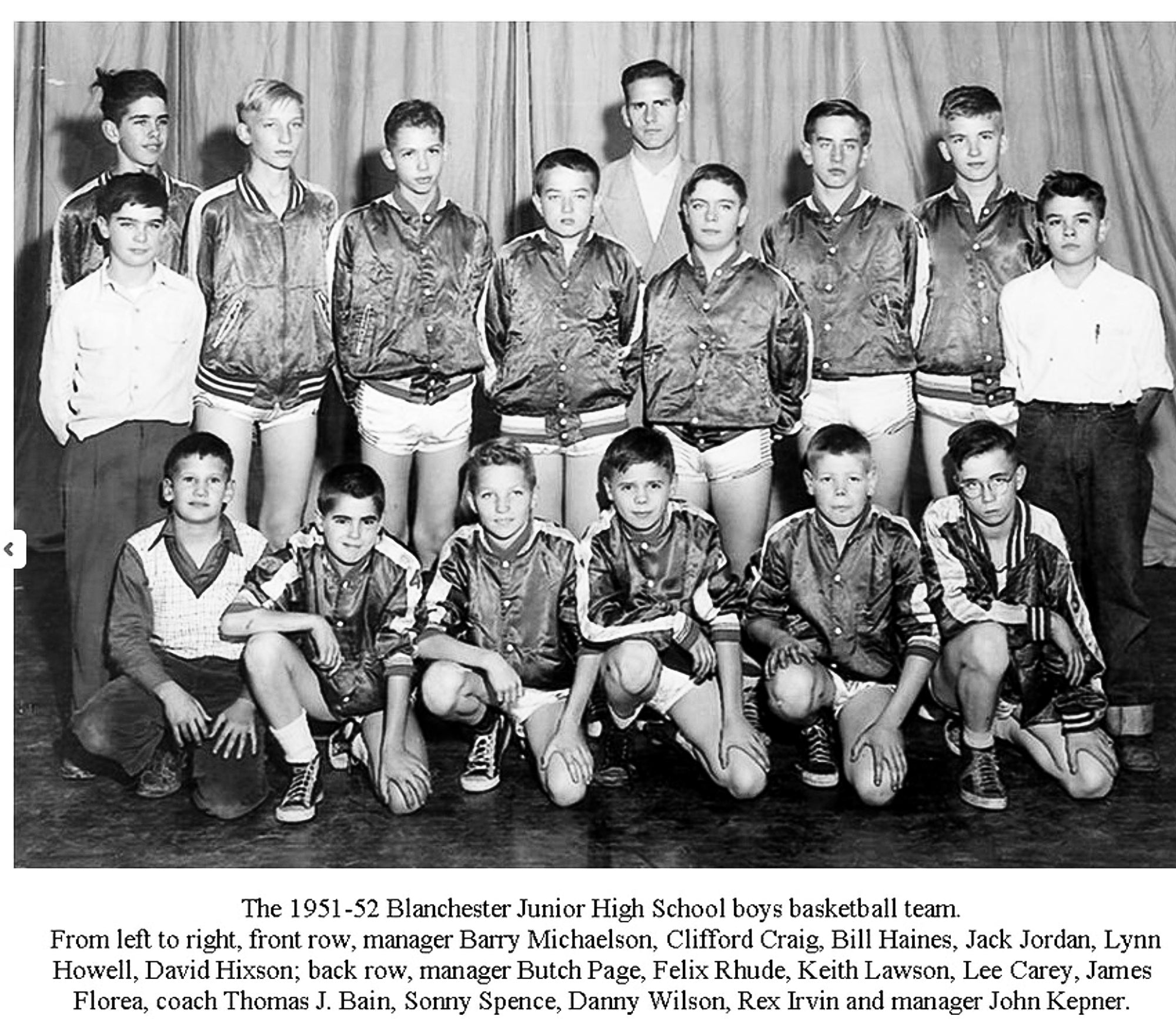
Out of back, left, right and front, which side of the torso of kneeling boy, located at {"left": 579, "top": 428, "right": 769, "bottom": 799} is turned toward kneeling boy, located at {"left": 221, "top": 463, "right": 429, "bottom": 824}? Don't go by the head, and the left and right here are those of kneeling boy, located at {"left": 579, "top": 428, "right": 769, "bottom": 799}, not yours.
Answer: right

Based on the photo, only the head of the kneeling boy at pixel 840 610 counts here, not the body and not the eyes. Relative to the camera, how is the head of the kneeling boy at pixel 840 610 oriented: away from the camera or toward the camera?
toward the camera

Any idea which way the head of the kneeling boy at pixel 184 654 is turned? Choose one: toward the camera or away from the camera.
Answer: toward the camera

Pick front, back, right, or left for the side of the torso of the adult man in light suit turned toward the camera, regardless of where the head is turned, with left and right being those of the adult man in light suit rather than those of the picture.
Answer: front

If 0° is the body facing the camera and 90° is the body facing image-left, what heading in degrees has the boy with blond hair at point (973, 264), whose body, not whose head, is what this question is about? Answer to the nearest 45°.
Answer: approximately 0°

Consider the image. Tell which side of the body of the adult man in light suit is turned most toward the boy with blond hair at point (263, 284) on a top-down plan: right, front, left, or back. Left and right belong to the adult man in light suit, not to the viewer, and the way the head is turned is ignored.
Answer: right

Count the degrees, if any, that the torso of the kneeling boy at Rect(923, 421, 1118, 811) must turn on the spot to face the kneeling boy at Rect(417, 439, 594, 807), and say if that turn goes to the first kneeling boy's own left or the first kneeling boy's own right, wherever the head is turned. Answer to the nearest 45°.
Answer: approximately 90° to the first kneeling boy's own right

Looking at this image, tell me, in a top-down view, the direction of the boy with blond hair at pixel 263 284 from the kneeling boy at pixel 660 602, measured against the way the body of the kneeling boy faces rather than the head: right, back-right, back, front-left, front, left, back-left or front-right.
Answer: right

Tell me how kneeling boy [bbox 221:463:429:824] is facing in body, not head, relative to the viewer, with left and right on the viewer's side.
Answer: facing the viewer

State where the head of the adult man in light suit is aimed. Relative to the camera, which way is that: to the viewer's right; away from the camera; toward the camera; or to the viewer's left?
toward the camera
